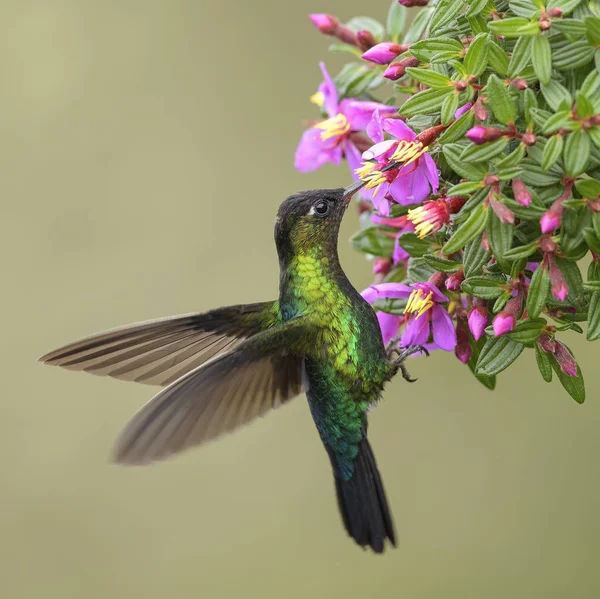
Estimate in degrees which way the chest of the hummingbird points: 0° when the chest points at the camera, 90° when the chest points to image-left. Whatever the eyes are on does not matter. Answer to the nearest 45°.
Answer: approximately 270°
